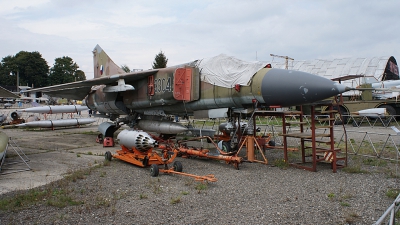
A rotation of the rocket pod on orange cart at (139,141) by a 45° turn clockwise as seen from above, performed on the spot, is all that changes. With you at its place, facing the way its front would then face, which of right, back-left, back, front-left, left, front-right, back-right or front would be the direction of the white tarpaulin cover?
left

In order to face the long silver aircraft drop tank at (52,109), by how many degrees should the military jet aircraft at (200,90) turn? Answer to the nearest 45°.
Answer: approximately 180°

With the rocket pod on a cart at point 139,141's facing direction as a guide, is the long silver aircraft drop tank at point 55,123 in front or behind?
behind

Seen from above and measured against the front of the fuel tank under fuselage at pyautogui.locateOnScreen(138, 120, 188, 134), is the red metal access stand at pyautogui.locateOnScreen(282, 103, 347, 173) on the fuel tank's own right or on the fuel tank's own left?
on the fuel tank's own right

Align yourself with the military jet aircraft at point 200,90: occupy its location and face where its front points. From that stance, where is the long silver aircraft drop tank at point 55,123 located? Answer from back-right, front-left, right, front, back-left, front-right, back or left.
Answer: back

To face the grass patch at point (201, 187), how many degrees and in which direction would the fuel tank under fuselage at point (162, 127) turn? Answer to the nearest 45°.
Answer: approximately 90° to its right

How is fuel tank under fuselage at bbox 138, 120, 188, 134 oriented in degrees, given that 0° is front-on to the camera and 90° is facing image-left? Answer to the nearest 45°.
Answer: approximately 270°

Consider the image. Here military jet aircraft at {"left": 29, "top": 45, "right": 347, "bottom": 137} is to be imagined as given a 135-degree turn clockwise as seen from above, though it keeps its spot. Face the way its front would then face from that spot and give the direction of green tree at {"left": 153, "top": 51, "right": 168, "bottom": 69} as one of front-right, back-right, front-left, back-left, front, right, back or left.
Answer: right

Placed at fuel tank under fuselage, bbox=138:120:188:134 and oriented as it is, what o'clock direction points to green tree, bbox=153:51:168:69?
The green tree is roughly at 9 o'clock from the fuel tank under fuselage.

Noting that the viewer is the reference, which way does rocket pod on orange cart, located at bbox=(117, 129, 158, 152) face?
facing the viewer and to the right of the viewer
